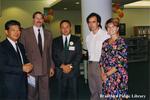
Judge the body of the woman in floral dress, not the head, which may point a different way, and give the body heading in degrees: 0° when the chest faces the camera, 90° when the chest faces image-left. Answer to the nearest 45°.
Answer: approximately 45°

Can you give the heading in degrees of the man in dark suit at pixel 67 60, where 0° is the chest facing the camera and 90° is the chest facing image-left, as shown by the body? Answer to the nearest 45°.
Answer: approximately 0°

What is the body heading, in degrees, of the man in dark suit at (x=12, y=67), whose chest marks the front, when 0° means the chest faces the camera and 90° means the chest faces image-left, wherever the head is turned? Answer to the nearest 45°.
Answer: approximately 315°

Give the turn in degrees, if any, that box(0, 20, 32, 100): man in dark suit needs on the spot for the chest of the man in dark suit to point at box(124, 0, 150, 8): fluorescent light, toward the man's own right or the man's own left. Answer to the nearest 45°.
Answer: approximately 90° to the man's own left

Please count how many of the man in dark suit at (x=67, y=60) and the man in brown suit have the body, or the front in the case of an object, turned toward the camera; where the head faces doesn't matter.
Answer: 2

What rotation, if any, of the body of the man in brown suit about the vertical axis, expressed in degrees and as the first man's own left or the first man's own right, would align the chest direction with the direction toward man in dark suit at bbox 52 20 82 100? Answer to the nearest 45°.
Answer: approximately 90° to the first man's own left

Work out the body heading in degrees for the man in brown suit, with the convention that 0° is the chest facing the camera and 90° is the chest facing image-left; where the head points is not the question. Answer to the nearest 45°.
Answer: approximately 0°

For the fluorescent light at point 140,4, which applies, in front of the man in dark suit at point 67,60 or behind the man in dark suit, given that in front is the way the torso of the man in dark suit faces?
behind
